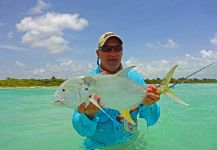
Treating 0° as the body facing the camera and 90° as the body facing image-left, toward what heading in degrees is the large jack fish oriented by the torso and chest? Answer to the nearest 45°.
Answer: approximately 90°
